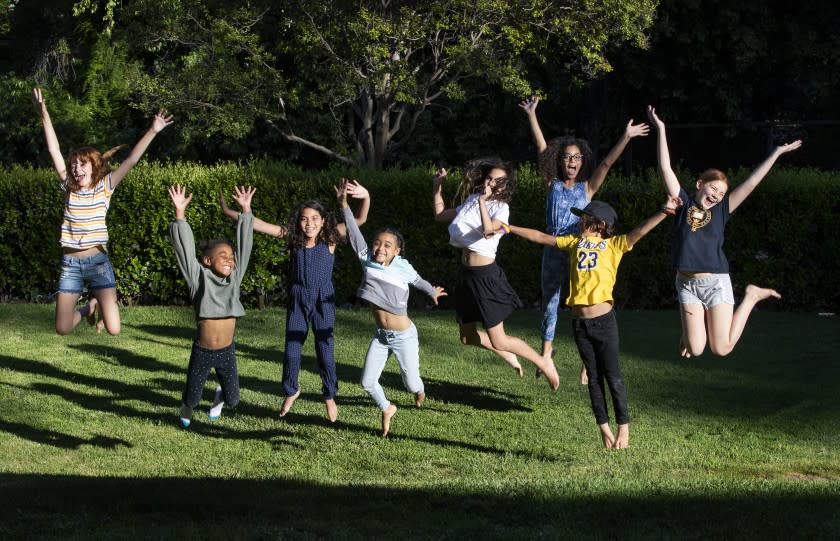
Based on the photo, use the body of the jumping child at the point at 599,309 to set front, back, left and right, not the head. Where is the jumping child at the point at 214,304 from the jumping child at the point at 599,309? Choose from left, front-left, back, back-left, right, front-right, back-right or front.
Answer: right

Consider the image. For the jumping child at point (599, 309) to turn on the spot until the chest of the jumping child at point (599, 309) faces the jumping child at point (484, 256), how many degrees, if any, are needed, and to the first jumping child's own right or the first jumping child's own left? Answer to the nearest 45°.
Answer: approximately 135° to the first jumping child's own right

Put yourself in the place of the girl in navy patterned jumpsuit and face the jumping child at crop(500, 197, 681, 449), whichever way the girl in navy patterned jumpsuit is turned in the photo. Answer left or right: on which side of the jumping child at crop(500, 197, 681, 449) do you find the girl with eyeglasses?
left

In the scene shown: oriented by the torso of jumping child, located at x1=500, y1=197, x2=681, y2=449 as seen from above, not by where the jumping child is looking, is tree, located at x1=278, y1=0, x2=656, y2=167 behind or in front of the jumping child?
behind

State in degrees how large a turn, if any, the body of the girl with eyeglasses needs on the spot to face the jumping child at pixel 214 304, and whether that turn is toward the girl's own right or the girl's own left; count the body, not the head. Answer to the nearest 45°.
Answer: approximately 45° to the girl's own right

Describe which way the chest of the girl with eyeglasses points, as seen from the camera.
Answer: toward the camera

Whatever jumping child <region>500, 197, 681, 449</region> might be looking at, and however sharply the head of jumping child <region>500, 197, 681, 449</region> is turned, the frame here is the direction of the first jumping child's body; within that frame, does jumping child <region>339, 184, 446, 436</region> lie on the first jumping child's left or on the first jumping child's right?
on the first jumping child's right

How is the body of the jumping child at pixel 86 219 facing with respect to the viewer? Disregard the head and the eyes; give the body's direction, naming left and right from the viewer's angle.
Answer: facing the viewer

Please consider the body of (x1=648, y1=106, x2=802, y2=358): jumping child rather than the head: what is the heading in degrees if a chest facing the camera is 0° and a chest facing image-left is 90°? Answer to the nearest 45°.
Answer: approximately 0°

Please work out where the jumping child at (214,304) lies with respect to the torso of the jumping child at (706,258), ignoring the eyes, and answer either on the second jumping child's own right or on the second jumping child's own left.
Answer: on the second jumping child's own right
